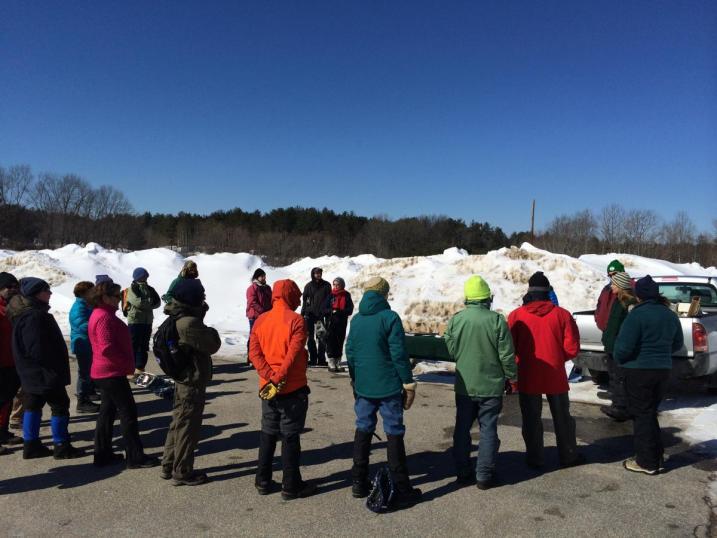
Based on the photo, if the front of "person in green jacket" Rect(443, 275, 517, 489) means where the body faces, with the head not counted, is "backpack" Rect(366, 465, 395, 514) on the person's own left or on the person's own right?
on the person's own left

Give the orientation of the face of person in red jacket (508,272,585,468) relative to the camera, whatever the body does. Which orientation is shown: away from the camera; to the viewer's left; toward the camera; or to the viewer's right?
away from the camera

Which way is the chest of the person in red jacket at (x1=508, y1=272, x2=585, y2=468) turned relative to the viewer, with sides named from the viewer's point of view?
facing away from the viewer

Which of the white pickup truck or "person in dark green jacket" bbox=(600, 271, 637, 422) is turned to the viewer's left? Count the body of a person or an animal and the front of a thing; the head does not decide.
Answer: the person in dark green jacket

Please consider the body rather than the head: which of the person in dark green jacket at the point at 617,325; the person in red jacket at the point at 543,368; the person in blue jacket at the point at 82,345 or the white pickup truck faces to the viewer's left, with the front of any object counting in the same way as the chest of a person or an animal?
the person in dark green jacket

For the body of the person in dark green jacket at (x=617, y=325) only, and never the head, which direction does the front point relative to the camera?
to the viewer's left

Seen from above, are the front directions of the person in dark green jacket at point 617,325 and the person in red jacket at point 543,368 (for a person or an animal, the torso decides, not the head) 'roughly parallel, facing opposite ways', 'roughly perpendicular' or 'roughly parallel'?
roughly perpendicular

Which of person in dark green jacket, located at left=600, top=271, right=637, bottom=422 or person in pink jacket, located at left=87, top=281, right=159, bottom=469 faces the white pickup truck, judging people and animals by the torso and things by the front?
the person in pink jacket

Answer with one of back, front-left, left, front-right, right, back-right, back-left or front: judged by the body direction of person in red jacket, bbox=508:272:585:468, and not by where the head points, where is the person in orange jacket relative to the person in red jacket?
back-left

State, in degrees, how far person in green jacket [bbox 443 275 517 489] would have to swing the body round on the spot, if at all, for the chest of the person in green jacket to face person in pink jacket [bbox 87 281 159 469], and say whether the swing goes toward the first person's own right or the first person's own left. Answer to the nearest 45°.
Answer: approximately 90° to the first person's own left

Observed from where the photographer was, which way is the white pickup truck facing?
facing away from the viewer and to the right of the viewer

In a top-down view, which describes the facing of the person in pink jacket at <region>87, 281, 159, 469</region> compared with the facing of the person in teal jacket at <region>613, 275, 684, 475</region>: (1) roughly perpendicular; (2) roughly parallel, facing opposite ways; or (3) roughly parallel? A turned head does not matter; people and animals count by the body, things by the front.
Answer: roughly perpendicular

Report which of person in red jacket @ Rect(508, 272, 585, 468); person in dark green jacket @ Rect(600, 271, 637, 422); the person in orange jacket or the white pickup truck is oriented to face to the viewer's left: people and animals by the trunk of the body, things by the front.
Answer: the person in dark green jacket

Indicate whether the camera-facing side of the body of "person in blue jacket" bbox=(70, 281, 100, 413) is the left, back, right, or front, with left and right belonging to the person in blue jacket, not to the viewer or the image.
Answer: right

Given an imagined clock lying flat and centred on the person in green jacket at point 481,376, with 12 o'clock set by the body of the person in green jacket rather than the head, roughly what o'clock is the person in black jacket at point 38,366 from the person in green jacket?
The person in black jacket is roughly at 9 o'clock from the person in green jacket.

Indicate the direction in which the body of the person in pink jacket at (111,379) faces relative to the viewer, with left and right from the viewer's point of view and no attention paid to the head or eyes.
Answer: facing to the right of the viewer

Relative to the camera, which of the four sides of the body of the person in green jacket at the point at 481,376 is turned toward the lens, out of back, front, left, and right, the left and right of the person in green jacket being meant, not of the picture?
back
